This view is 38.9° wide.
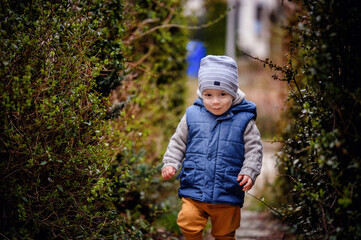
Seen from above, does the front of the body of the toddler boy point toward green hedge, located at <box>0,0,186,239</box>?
no

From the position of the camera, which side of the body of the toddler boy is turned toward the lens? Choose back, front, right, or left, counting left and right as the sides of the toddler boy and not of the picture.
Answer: front

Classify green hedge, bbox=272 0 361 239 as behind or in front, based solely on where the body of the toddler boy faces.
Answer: in front

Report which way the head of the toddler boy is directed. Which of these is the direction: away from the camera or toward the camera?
toward the camera
